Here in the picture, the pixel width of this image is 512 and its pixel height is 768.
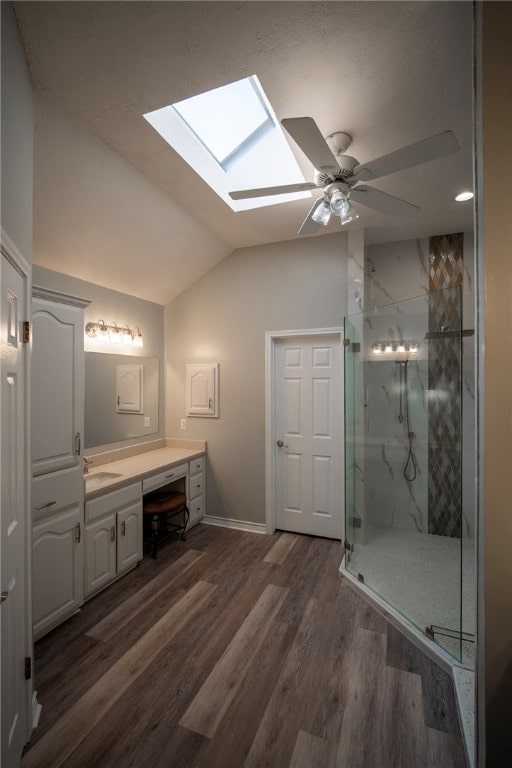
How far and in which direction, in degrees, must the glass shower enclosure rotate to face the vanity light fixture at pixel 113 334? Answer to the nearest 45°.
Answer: approximately 45° to its right

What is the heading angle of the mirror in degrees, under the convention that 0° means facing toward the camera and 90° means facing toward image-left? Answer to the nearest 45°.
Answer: approximately 315°

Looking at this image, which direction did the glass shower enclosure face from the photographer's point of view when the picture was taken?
facing the viewer and to the left of the viewer

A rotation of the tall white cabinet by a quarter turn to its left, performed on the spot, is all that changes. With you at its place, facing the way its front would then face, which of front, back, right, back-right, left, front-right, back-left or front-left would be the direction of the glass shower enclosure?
front-right

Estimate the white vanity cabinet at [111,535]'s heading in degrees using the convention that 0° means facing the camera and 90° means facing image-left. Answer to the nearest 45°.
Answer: approximately 315°

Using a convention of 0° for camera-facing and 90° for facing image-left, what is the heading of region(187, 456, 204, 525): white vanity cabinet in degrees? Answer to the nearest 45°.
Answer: approximately 315°

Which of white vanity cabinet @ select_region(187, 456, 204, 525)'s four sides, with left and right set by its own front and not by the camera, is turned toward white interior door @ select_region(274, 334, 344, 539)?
front

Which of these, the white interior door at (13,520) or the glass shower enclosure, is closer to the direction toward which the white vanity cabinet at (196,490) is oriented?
the glass shower enclosure
